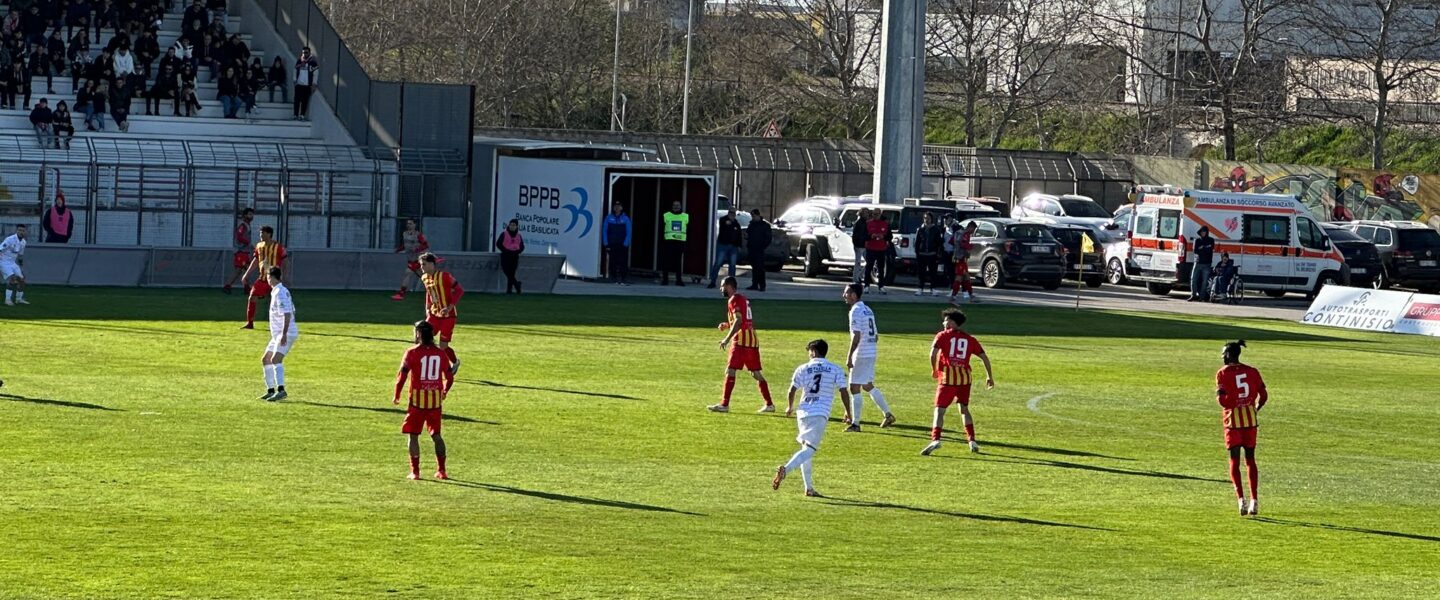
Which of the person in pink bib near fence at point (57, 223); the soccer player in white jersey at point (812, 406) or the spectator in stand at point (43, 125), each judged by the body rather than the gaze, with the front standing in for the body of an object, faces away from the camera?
the soccer player in white jersey

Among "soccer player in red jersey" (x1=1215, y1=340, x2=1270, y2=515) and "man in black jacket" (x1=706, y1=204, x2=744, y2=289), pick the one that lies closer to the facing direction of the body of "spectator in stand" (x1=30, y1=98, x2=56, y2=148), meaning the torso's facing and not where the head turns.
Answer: the soccer player in red jersey

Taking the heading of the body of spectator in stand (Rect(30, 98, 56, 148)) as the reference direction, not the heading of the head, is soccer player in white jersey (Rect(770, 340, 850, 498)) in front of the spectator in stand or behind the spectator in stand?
in front

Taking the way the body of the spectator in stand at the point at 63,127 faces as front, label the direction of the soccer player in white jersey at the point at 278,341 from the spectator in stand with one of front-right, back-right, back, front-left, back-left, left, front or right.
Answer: front

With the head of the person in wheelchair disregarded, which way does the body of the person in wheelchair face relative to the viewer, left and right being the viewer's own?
facing the viewer and to the left of the viewer

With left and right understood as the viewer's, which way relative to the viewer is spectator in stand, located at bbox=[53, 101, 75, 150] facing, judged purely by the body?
facing the viewer

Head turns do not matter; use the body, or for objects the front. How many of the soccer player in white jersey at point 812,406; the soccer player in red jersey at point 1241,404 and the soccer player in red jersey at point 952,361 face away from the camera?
3

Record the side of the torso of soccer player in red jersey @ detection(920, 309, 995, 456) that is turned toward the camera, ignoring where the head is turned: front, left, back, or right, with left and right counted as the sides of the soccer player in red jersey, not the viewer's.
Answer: back

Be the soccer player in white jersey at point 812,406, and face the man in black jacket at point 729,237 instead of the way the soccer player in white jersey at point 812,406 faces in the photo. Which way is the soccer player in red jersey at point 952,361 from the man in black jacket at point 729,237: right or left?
right

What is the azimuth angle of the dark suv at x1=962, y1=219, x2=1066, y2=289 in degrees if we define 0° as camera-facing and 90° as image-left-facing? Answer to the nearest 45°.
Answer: approximately 135°

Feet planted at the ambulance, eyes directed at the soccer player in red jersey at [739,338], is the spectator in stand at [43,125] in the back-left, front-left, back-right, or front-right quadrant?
front-right

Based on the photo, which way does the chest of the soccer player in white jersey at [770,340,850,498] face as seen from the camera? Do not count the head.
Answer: away from the camera

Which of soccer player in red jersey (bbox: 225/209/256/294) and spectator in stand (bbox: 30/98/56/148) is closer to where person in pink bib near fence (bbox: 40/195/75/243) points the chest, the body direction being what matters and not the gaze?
the soccer player in red jersey

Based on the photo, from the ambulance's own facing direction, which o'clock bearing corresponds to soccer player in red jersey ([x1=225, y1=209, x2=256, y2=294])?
The soccer player in red jersey is roughly at 6 o'clock from the ambulance.

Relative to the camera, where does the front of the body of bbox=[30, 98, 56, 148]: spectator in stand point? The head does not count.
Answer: toward the camera

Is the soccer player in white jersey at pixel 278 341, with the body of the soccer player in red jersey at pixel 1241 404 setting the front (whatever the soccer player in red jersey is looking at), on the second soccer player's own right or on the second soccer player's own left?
on the second soccer player's own left
